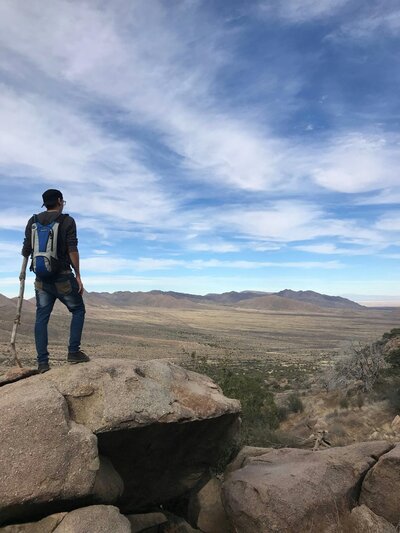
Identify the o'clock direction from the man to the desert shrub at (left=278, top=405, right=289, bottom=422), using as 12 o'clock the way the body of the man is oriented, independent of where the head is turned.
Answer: The desert shrub is roughly at 12 o'clock from the man.

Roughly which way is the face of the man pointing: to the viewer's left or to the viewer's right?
to the viewer's right

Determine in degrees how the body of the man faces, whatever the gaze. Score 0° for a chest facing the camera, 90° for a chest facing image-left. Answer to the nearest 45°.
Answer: approximately 225°

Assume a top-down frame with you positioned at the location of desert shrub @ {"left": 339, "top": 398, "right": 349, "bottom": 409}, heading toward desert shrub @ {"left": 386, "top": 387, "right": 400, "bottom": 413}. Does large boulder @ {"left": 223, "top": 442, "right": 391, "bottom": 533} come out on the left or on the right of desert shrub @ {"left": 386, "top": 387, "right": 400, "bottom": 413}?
right

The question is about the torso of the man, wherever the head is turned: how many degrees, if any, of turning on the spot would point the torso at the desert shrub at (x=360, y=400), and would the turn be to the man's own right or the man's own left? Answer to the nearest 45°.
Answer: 0° — they already face it

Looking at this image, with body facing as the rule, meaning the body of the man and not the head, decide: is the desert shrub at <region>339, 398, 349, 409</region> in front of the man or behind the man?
in front

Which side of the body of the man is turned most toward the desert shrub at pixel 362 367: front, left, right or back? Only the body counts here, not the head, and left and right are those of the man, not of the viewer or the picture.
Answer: front

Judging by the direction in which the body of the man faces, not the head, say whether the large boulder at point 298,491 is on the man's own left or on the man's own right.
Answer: on the man's own right
